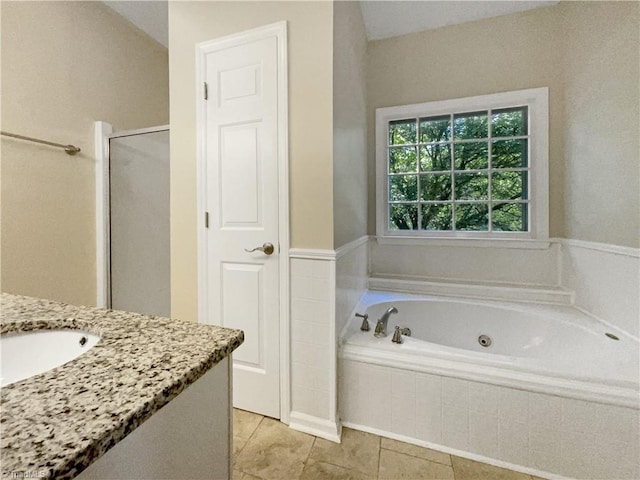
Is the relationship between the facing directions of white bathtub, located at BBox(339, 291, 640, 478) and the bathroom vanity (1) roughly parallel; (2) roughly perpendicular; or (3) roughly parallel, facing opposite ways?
roughly perpendicular

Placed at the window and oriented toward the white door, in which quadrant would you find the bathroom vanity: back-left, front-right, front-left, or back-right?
front-left

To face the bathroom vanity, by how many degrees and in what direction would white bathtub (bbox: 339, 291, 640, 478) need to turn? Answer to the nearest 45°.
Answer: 0° — it already faces it

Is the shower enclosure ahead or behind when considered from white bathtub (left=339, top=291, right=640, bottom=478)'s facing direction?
ahead

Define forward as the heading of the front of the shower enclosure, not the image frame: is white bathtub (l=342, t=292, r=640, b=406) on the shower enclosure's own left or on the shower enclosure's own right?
on the shower enclosure's own left

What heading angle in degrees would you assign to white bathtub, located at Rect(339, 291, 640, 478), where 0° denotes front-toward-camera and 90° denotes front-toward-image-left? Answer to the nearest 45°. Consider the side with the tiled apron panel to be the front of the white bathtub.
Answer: approximately 45°
